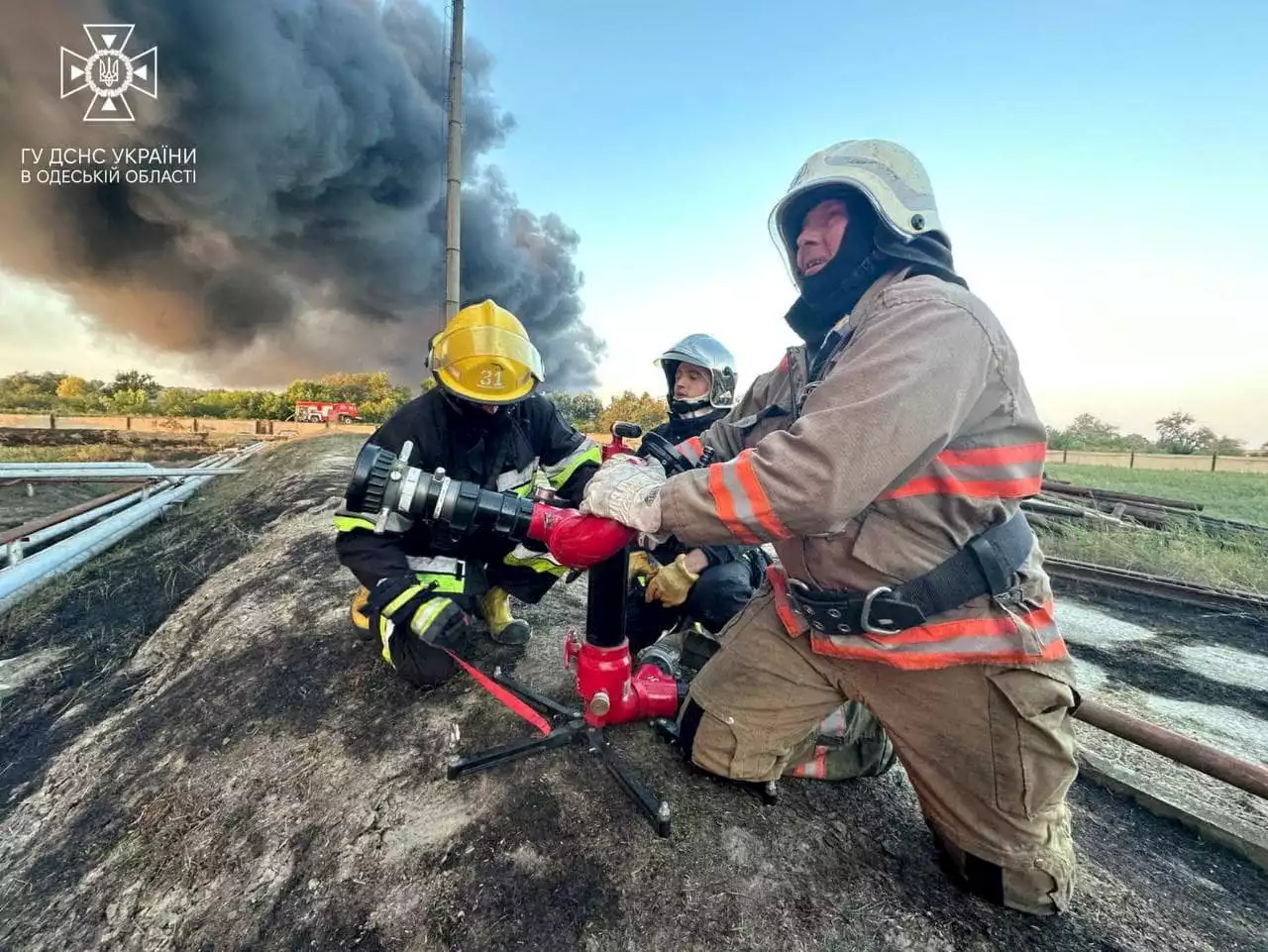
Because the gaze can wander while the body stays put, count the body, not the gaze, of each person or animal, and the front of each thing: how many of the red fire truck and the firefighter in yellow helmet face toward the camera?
1

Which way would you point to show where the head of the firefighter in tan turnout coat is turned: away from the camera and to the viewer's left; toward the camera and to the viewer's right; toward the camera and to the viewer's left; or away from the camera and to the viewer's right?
toward the camera and to the viewer's left

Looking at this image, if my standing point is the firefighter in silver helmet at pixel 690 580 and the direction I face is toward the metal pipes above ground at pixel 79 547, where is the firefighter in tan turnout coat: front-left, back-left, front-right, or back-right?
back-left

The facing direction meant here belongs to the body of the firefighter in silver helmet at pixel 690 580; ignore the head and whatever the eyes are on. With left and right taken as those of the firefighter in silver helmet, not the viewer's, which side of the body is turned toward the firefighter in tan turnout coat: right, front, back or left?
left

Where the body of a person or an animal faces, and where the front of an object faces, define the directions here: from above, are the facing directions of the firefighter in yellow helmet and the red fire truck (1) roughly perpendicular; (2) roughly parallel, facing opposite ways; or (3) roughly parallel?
roughly perpendicular

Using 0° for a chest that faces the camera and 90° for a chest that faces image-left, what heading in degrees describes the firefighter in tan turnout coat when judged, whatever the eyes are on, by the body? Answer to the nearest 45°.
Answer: approximately 45°

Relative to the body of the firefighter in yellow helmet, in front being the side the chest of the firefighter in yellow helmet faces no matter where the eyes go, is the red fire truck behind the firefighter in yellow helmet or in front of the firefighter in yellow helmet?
behind

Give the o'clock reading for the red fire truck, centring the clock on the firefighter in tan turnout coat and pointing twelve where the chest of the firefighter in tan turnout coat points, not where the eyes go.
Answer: The red fire truck is roughly at 3 o'clock from the firefighter in tan turnout coat.

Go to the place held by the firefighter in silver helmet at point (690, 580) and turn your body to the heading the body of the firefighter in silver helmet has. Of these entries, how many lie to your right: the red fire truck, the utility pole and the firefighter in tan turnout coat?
2

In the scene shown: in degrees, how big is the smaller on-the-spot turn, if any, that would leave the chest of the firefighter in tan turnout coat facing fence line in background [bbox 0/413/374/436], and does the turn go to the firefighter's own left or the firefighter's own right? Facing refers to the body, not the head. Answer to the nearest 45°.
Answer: approximately 90° to the firefighter's own right

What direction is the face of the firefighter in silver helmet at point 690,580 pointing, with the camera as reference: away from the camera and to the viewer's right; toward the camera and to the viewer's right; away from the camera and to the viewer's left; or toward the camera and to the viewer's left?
toward the camera and to the viewer's left
